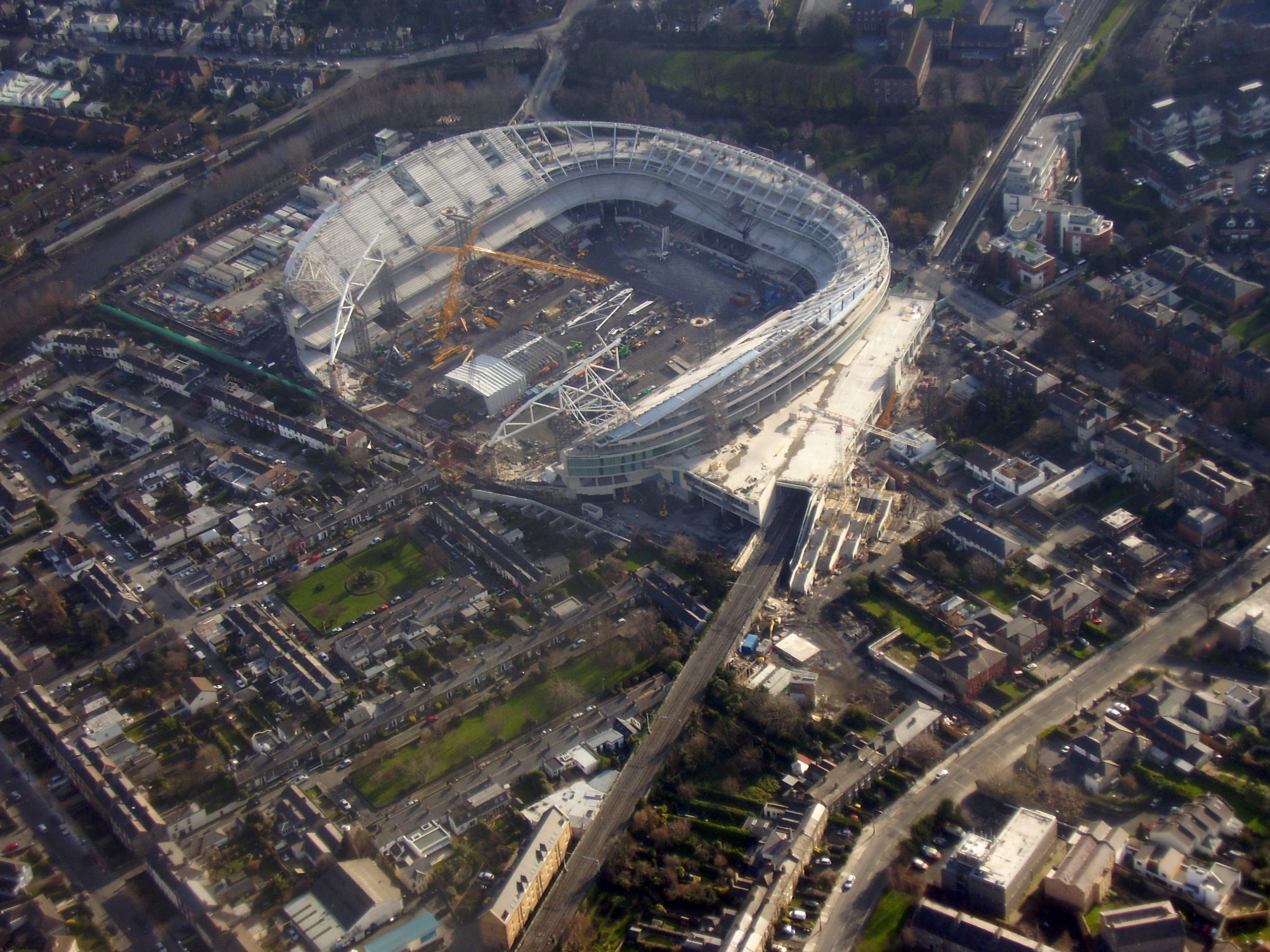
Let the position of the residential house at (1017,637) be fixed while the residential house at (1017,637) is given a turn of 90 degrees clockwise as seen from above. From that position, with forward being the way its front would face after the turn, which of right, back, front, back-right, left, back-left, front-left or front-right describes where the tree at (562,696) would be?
front-right

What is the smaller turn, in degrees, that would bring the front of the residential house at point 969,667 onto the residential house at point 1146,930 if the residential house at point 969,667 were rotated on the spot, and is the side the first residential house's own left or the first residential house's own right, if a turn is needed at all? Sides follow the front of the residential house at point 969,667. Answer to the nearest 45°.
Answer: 0° — it already faces it

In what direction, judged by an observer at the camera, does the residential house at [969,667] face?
facing the viewer and to the right of the viewer

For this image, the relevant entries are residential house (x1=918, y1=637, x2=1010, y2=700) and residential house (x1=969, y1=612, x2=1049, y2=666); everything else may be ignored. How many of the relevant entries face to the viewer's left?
0

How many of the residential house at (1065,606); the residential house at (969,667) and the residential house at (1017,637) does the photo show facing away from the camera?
0

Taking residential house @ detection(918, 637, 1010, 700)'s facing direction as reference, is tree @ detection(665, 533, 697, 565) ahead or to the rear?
to the rear
